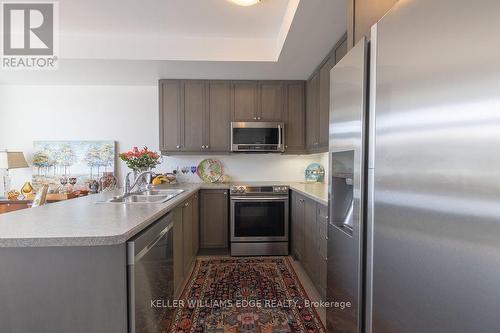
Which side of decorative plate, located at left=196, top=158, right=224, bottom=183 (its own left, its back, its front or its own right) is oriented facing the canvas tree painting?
right

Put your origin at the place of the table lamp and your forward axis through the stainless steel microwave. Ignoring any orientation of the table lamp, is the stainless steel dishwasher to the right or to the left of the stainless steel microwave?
right

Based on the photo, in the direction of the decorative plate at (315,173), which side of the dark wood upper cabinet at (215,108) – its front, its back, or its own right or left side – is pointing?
left

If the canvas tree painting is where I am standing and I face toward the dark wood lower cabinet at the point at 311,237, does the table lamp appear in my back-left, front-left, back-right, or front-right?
back-right

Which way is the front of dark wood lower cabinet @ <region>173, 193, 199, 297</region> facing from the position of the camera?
facing to the right of the viewer

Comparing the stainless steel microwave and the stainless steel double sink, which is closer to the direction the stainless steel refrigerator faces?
the stainless steel double sink

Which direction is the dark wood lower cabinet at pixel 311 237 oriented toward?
to the viewer's left

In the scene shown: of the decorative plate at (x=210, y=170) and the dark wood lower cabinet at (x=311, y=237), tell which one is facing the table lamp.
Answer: the dark wood lower cabinet

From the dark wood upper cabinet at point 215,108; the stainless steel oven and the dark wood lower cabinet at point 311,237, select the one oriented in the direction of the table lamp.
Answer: the dark wood lower cabinet

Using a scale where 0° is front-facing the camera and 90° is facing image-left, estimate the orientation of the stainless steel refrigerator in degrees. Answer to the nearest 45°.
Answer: approximately 45°

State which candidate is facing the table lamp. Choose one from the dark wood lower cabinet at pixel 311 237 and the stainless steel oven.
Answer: the dark wood lower cabinet

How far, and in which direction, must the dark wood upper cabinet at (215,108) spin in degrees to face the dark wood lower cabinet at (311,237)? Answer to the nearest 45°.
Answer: approximately 45° to its left

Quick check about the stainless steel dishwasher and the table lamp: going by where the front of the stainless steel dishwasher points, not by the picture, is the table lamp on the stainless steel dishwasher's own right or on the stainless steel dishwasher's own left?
on the stainless steel dishwasher's own left
